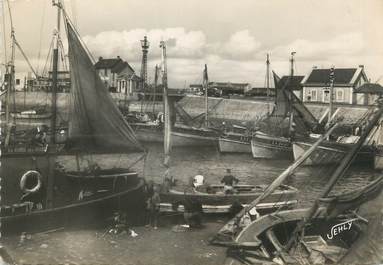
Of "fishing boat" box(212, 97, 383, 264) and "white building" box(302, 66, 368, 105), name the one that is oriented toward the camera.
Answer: the white building

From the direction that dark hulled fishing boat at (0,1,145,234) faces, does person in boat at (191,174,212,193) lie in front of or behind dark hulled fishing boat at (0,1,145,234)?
in front

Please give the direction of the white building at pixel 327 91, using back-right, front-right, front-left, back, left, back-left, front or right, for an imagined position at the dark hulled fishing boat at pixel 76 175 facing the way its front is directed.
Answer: front-left

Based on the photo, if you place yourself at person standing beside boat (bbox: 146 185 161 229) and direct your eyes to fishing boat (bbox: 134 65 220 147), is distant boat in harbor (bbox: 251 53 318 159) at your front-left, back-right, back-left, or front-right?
front-right

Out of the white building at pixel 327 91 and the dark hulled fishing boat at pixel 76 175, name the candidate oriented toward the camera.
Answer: the white building

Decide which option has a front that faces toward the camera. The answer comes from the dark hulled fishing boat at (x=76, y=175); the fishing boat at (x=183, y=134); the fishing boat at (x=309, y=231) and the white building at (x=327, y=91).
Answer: the white building

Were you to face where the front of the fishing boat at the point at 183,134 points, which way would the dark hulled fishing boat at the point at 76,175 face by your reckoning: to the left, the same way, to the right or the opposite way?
the opposite way

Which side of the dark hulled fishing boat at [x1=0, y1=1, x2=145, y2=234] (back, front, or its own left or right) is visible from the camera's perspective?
right

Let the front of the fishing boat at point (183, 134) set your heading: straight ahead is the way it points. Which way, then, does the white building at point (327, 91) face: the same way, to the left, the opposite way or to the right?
to the left

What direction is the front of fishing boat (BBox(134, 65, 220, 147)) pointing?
to the viewer's left

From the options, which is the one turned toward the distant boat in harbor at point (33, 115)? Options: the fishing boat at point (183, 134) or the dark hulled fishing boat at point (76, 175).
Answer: the fishing boat

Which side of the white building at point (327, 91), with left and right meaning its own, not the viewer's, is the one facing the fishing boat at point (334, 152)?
front

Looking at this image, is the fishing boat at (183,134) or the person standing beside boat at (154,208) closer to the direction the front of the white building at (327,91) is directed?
the person standing beside boat

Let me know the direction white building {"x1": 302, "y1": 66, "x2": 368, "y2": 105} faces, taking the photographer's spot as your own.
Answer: facing the viewer

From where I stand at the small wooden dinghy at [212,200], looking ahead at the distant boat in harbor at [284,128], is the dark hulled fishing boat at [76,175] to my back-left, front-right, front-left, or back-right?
back-left
